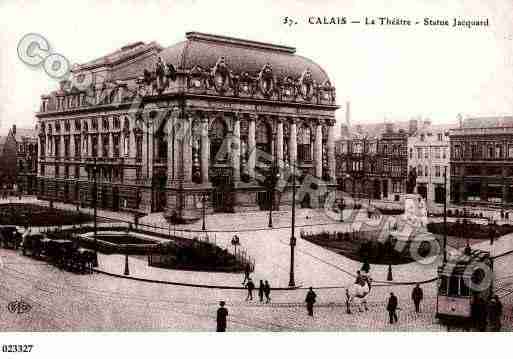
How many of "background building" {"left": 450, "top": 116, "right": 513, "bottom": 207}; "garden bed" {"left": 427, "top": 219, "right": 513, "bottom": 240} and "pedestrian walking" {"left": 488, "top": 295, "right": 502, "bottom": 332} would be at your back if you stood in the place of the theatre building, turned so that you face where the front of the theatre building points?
0

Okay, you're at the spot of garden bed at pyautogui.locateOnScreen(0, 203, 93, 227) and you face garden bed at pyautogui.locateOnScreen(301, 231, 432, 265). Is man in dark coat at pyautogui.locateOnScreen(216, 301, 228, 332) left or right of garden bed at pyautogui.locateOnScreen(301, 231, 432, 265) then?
right

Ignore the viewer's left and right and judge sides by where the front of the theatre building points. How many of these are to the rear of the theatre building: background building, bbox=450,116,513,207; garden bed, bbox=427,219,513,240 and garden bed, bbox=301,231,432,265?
0

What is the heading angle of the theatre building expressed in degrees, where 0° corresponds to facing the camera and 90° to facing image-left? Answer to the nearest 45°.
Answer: approximately 315°

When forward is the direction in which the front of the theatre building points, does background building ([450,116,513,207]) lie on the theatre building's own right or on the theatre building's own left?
on the theatre building's own left

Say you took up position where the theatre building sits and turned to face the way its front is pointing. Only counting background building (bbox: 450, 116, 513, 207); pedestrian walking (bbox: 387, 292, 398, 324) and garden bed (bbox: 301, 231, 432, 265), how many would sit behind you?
0

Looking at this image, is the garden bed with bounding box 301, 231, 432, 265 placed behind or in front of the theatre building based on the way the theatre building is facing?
in front

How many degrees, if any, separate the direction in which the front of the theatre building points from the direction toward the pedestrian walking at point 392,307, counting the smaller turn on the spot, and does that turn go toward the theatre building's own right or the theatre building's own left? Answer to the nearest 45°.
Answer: approximately 45° to the theatre building's own right

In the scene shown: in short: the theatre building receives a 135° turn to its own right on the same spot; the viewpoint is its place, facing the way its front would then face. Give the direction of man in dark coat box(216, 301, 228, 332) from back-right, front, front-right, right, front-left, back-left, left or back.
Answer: left

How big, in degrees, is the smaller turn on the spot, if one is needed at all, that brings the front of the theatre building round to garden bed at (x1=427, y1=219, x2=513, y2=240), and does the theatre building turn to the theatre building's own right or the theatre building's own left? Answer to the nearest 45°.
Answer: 0° — it already faces it

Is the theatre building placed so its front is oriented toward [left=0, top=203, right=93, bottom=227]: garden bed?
no

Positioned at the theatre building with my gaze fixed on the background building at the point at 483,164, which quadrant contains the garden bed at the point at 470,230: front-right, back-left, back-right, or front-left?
front-right

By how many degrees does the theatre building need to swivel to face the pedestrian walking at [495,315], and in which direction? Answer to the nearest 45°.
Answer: approximately 45° to its right

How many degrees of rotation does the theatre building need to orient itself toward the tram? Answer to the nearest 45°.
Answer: approximately 45° to its right

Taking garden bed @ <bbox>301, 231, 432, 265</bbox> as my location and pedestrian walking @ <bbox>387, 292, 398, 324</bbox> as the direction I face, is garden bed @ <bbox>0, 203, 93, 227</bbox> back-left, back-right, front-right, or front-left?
back-right
